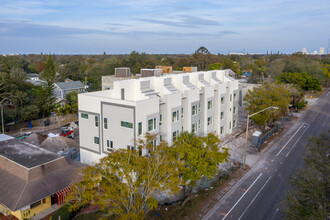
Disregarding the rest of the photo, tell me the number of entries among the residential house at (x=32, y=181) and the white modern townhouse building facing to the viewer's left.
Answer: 0

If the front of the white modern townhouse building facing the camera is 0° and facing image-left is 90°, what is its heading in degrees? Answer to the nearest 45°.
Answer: approximately 315°

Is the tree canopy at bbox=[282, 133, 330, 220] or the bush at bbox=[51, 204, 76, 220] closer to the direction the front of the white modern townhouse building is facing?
the tree canopy

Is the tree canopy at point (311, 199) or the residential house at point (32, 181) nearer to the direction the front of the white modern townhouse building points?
the tree canopy

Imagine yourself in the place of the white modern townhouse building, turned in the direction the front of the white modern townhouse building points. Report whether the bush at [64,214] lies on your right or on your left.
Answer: on your right

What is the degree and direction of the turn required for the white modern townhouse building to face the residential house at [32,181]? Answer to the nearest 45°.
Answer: approximately 90° to its right

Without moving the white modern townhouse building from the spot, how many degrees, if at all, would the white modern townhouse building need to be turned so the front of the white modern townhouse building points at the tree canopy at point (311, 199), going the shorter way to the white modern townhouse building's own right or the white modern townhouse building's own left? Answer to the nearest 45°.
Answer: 0° — it already faces it

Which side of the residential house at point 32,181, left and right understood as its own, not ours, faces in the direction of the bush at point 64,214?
front

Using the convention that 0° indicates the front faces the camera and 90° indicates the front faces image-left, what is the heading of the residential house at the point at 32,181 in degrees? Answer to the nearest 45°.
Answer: approximately 315°

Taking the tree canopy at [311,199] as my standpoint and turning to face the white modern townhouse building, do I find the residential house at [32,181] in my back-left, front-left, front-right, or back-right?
front-left
